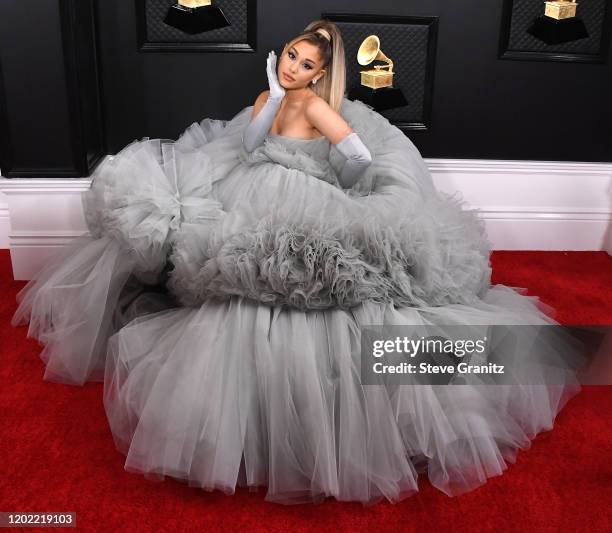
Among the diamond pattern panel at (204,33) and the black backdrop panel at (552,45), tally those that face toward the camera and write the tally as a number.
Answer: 2

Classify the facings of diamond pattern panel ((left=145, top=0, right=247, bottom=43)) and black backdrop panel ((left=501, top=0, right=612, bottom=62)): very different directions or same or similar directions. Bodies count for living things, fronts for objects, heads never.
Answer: same or similar directions

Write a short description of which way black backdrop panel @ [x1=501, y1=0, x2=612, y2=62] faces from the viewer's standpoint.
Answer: facing the viewer

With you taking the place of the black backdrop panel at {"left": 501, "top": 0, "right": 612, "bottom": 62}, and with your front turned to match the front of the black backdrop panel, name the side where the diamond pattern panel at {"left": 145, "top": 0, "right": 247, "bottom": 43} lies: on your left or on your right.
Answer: on your right

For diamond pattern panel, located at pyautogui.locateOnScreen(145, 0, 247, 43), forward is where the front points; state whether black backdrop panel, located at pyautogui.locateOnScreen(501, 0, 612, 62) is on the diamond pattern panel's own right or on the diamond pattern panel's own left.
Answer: on the diamond pattern panel's own left
